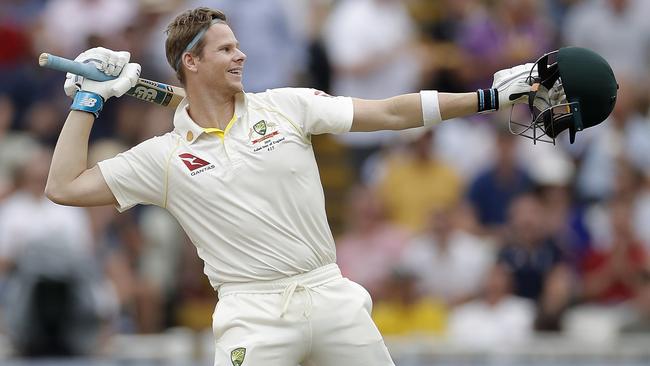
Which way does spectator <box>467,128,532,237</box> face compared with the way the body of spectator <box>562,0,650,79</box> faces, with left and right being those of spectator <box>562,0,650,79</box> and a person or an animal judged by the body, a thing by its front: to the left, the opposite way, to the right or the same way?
the same way

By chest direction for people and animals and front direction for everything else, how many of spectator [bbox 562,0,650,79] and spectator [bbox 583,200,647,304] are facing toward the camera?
2

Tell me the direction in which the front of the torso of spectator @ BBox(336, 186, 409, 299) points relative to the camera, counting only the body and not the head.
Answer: toward the camera

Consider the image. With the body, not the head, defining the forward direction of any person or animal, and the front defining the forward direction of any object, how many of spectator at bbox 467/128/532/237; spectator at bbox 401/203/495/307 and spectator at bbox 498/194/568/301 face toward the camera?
3

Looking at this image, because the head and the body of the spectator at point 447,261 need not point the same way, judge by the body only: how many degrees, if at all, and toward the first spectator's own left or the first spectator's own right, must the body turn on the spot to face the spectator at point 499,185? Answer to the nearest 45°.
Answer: approximately 135° to the first spectator's own left

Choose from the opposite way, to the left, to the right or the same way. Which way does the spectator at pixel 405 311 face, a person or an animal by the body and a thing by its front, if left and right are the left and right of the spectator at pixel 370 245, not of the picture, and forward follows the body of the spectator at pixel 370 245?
the same way

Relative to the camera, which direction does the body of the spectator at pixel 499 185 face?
toward the camera

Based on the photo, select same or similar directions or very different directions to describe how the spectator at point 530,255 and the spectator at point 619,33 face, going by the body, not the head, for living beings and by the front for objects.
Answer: same or similar directions

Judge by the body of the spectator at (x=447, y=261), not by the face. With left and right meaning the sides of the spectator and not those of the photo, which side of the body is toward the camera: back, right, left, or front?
front

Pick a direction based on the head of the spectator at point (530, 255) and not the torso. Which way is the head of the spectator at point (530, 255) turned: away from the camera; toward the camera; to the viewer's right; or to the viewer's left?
toward the camera

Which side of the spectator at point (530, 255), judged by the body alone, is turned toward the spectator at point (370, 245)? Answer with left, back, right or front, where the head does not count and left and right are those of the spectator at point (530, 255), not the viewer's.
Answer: right

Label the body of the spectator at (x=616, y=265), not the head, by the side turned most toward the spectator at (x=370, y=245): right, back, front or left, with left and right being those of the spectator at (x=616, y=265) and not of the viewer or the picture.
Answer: right

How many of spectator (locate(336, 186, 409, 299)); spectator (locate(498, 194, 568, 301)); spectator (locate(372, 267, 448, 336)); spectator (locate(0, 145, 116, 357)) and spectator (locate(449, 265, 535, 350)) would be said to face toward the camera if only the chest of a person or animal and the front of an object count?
5
